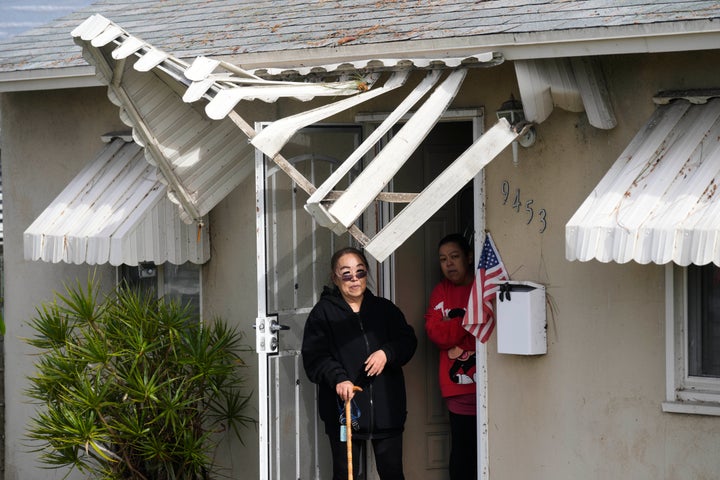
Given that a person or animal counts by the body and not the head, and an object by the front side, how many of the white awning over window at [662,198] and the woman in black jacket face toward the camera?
2

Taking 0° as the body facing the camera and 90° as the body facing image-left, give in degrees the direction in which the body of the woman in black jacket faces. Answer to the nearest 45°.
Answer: approximately 0°

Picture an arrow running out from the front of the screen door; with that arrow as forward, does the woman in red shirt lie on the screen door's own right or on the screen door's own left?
on the screen door's own left

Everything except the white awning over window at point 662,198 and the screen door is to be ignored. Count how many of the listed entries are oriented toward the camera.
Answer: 2

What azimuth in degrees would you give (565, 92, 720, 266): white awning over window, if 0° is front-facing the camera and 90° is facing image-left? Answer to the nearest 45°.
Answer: approximately 0°

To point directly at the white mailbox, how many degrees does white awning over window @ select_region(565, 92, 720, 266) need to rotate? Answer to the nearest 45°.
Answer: approximately 135° to its right

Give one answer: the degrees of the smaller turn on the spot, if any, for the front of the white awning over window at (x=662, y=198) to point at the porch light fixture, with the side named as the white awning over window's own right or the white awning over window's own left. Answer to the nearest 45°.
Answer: approximately 135° to the white awning over window's own right
